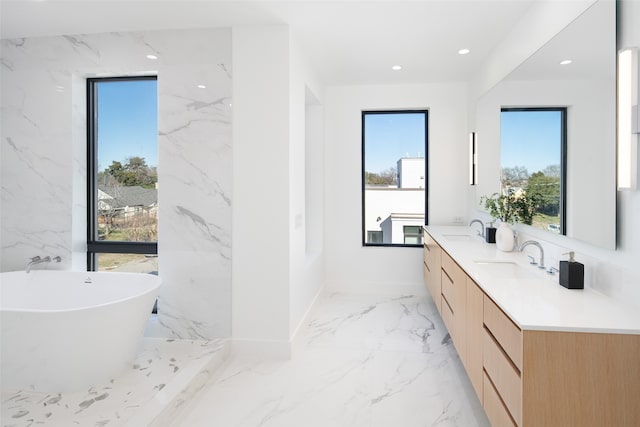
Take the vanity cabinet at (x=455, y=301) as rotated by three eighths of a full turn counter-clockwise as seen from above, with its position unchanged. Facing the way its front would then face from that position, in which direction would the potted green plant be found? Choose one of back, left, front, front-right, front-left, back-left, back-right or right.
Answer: left

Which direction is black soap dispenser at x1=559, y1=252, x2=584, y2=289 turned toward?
to the viewer's left

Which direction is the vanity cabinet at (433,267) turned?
to the viewer's left

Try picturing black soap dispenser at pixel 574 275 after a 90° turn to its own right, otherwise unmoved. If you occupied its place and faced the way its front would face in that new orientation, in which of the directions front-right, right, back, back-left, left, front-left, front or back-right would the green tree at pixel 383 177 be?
front-left

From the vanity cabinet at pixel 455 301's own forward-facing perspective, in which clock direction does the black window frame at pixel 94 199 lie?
The black window frame is roughly at 12 o'clock from the vanity cabinet.

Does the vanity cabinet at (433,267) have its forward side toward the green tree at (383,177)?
no

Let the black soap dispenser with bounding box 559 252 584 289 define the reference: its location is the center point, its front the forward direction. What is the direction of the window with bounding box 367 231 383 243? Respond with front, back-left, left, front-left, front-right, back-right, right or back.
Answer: front-right

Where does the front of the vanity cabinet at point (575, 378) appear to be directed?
to the viewer's left

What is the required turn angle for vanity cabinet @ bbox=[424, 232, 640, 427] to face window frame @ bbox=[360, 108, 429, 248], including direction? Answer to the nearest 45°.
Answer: approximately 90° to its right

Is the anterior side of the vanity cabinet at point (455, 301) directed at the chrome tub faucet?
yes

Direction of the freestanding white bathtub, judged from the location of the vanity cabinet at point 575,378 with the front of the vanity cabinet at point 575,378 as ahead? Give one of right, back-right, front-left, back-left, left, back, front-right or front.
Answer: front

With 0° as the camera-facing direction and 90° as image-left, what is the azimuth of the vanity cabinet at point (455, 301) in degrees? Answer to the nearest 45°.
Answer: approximately 90°

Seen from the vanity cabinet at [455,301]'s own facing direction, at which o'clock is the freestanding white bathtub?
The freestanding white bathtub is roughly at 11 o'clock from the vanity cabinet.

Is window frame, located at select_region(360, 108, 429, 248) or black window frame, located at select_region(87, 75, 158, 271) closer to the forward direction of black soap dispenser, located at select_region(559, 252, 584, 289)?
the black window frame
